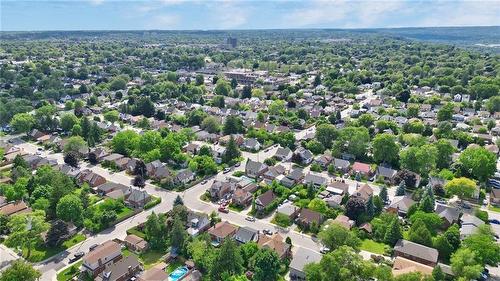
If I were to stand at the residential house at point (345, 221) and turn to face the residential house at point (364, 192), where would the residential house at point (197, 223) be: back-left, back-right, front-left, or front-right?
back-left

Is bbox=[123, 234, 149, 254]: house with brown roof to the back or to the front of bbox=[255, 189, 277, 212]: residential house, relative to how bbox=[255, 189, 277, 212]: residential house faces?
to the front

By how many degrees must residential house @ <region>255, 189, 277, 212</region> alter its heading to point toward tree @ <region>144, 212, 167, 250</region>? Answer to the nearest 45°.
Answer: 0° — it already faces it

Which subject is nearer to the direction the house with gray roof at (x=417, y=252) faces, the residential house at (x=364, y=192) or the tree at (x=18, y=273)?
the tree

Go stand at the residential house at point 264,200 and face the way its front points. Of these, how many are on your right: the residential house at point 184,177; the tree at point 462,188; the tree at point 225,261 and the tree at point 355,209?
1

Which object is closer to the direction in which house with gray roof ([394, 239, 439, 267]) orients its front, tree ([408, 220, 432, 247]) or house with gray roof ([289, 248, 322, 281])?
the house with gray roof ([289, 248, 322, 281])

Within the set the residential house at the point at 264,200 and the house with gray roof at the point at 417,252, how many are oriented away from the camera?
0

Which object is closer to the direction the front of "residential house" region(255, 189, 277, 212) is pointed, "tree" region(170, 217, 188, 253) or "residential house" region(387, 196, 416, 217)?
the tree

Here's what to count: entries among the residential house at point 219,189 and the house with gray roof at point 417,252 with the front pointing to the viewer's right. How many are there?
0

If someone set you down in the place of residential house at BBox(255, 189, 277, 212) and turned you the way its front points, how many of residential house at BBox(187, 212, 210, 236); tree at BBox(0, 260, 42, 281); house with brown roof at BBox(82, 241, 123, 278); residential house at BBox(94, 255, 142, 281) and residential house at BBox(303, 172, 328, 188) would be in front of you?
4

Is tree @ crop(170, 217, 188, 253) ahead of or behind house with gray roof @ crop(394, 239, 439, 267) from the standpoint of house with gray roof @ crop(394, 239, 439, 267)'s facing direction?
ahead

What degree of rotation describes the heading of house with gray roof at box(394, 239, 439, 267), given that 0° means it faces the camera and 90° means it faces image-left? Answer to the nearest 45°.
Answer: approximately 45°

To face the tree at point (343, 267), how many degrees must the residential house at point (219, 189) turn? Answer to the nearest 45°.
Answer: approximately 90° to its left

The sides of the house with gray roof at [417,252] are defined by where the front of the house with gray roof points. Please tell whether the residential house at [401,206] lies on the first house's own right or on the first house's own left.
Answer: on the first house's own right

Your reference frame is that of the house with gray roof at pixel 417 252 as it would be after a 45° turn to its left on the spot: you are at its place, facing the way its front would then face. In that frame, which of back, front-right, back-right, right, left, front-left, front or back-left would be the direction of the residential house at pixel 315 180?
back-right

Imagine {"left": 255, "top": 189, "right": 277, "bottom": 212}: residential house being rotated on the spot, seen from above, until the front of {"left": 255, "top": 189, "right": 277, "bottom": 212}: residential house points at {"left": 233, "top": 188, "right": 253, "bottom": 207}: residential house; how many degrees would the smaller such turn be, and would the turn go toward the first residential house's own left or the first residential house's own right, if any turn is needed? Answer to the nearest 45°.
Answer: approximately 90° to the first residential house's own right

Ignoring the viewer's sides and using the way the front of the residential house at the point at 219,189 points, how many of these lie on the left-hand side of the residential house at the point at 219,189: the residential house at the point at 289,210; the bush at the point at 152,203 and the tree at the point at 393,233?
2

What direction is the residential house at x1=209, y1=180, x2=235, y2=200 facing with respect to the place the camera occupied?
facing the viewer and to the left of the viewer

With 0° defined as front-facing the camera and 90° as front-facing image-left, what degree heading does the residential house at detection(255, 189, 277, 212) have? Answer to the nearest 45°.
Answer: approximately 45°
